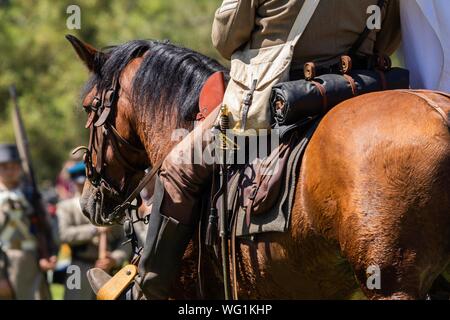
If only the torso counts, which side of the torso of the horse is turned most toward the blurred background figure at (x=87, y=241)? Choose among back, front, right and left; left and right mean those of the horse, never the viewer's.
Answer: front

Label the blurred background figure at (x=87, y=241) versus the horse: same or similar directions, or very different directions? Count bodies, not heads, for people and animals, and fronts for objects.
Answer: very different directions

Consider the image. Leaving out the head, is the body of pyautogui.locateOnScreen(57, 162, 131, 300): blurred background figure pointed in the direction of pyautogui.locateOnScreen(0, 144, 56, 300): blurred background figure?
no

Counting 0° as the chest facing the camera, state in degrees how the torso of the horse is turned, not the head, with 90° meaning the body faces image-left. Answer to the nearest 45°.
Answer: approximately 135°

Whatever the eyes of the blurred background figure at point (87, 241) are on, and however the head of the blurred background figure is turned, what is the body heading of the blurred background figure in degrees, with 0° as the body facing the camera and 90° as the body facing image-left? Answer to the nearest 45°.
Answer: approximately 315°
